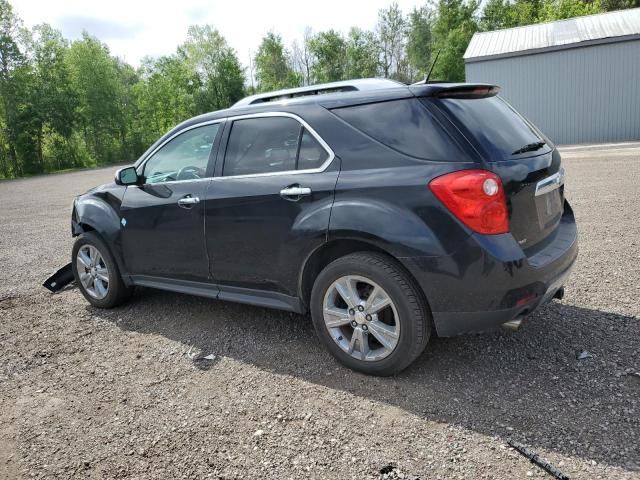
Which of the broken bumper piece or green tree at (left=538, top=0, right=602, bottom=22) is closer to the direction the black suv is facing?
the broken bumper piece

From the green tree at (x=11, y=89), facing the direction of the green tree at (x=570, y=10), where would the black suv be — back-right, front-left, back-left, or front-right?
front-right

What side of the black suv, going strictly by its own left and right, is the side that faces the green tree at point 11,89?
front

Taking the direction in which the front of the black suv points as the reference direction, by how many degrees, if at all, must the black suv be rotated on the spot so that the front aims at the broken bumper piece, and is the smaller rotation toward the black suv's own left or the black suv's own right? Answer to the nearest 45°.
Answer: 0° — it already faces it

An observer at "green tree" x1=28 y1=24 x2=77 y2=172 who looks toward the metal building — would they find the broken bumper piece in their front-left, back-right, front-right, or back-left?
front-right

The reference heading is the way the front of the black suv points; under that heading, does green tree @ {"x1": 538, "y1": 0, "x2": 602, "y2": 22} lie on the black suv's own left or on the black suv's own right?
on the black suv's own right

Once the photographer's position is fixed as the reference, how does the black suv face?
facing away from the viewer and to the left of the viewer

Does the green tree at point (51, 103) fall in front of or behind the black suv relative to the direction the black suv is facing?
in front

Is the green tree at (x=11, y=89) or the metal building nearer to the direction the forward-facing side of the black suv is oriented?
the green tree

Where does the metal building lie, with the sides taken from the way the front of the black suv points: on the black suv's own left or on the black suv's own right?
on the black suv's own right

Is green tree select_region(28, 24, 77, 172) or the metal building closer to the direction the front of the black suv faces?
the green tree
